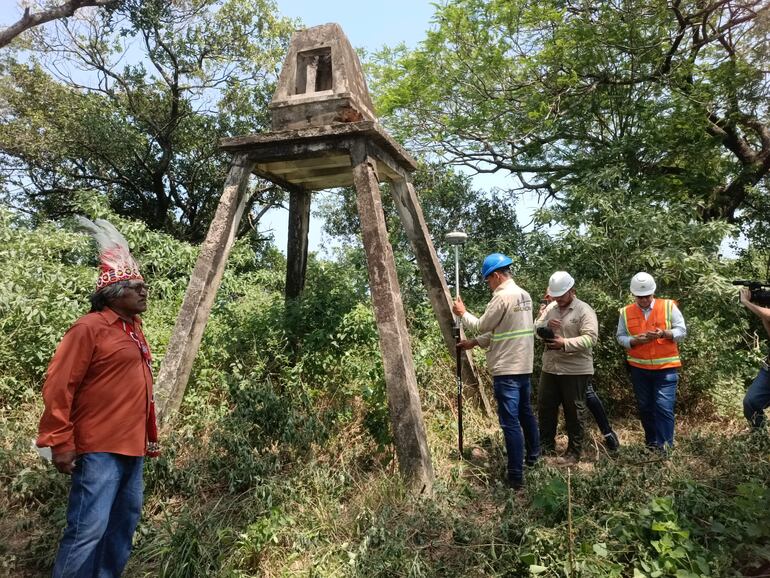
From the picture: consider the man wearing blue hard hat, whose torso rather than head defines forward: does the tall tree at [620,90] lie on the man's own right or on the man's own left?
on the man's own right

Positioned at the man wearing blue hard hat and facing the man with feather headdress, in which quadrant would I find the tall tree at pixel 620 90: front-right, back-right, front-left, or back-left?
back-right

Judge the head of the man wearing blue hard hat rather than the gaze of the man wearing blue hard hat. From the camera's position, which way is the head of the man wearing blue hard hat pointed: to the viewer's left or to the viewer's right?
to the viewer's left

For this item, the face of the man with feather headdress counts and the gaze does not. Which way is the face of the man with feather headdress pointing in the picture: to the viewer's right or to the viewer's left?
to the viewer's right

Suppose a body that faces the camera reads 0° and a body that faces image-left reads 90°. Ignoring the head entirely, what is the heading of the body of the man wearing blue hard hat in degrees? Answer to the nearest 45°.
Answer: approximately 135°
